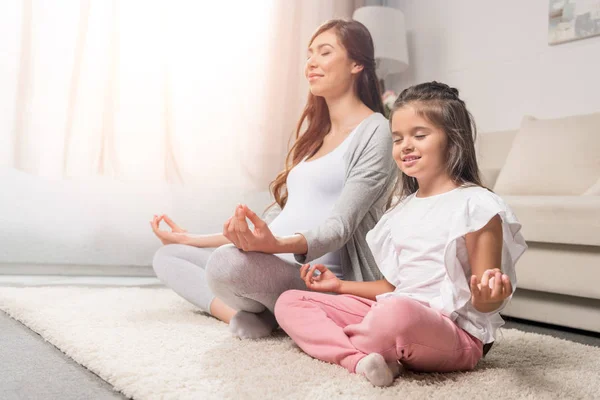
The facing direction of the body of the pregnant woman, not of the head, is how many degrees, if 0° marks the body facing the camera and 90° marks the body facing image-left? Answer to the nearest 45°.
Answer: approximately 45°

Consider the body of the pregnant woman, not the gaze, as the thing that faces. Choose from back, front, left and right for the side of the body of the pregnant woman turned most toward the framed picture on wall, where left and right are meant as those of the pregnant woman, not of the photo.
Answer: back

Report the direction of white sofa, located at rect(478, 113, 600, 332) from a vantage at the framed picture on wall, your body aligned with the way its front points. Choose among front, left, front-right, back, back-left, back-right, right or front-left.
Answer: front-left

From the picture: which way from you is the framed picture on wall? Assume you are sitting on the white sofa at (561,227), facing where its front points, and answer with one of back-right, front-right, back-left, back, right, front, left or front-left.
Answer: back-right

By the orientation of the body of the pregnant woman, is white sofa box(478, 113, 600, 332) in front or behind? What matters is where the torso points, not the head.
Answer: behind

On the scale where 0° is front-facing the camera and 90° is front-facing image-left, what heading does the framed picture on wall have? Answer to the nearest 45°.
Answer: approximately 45°
